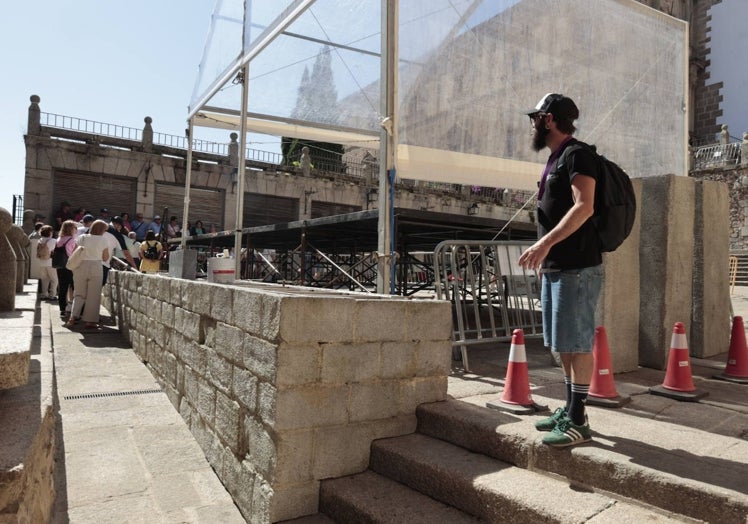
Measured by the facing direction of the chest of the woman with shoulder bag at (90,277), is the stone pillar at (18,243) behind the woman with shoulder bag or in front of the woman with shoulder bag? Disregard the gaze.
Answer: behind

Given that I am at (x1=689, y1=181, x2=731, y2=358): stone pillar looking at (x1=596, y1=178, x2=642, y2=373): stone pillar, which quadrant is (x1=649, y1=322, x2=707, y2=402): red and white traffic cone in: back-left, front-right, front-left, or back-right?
front-left

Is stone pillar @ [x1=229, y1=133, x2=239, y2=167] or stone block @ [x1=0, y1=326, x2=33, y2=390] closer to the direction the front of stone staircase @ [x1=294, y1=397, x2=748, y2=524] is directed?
the stone block

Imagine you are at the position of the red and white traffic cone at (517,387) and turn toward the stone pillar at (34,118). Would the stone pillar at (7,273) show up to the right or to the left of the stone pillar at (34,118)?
left

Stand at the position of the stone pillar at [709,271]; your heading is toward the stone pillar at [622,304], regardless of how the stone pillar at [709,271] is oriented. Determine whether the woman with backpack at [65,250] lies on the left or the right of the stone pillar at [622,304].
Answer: right

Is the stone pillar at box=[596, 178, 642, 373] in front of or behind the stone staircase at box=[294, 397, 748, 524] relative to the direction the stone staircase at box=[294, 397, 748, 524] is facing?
behind

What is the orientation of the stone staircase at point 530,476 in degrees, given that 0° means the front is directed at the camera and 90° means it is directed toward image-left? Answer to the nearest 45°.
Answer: approximately 45°
